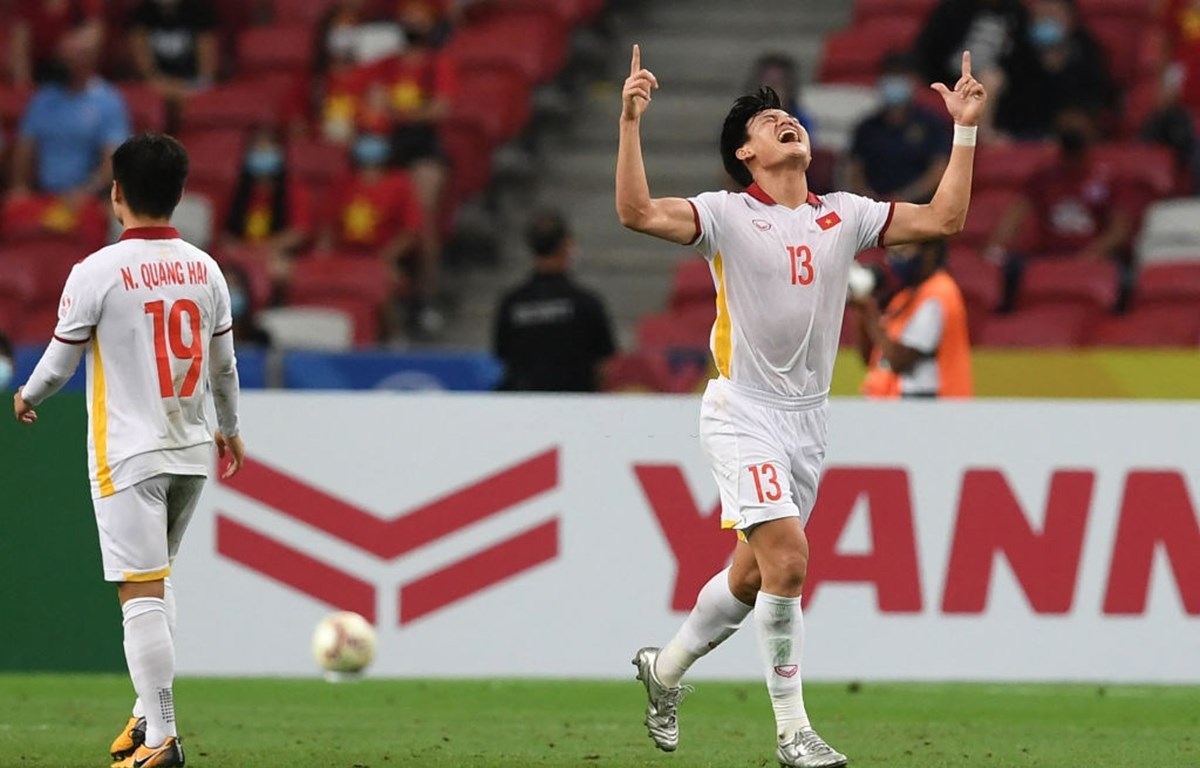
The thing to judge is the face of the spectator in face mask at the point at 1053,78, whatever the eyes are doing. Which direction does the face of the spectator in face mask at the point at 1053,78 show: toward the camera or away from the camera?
toward the camera

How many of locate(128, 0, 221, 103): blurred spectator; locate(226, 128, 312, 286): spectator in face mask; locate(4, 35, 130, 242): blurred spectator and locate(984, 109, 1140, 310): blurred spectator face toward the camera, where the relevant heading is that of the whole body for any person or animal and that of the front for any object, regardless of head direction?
4

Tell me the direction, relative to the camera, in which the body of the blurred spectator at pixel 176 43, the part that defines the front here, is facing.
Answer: toward the camera

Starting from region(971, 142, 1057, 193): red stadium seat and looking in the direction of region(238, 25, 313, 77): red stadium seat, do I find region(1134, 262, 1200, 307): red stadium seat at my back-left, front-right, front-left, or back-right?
back-left

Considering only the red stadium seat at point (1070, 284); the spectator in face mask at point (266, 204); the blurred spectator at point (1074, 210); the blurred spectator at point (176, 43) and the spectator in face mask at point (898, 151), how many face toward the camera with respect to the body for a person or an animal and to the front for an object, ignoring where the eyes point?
5

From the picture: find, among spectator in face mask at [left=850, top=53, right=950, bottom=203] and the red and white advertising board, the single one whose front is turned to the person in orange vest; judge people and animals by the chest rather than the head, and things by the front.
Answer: the spectator in face mask

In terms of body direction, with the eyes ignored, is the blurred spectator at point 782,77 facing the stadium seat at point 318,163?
no

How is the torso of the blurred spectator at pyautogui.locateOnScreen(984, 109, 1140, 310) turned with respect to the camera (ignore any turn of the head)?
toward the camera

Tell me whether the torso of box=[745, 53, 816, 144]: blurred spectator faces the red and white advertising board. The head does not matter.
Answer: yes

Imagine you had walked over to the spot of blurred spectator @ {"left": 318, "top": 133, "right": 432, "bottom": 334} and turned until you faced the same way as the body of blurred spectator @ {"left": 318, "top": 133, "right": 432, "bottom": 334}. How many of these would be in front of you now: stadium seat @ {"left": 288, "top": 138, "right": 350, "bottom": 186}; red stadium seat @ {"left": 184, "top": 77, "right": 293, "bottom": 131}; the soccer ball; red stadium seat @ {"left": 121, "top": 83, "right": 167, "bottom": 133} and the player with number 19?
2

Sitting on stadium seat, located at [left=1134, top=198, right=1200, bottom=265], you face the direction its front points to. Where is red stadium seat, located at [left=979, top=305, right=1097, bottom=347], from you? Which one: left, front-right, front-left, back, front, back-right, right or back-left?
front-right

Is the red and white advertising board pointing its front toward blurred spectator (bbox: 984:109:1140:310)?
no

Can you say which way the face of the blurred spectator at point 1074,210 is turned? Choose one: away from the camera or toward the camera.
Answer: toward the camera

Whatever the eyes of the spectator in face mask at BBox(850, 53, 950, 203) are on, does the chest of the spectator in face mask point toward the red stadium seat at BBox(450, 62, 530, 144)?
no

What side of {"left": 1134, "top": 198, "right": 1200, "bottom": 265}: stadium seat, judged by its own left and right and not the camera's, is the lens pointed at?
front
